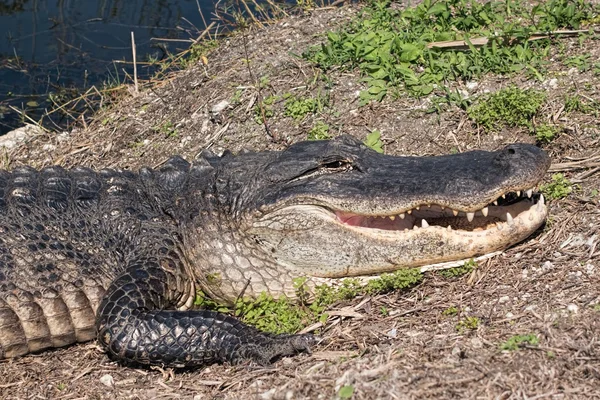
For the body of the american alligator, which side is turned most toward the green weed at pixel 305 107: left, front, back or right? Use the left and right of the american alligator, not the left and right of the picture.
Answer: left

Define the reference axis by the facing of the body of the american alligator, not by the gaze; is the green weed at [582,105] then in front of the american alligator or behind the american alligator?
in front

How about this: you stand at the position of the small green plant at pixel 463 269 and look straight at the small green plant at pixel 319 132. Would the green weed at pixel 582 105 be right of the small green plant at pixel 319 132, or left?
right

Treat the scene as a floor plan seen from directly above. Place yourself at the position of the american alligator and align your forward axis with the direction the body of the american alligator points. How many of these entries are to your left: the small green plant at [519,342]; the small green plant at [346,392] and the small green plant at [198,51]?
1

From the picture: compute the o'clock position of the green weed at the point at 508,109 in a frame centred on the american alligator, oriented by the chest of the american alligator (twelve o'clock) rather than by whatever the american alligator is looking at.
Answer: The green weed is roughly at 11 o'clock from the american alligator.

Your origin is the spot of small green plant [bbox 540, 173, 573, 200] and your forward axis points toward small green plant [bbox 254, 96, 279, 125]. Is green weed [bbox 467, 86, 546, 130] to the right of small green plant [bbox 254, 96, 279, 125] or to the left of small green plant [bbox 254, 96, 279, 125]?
right

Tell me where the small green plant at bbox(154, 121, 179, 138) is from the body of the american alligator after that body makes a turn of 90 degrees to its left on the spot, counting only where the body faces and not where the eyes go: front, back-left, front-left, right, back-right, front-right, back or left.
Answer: front

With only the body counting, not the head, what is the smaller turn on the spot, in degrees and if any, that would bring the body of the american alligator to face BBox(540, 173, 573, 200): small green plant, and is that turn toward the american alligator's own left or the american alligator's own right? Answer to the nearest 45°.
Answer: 0° — it already faces it

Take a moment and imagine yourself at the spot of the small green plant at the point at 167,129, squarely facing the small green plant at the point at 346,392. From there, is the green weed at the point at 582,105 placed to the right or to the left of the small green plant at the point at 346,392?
left

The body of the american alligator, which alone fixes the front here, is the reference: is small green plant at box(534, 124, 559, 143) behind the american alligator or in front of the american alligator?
in front

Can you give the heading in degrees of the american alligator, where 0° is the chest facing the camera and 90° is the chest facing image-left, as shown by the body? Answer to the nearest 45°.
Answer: approximately 270°

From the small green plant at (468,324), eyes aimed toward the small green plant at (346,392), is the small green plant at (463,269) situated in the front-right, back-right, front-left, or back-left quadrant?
back-right

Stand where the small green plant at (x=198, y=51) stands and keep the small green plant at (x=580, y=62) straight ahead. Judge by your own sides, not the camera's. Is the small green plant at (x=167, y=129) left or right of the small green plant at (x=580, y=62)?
right

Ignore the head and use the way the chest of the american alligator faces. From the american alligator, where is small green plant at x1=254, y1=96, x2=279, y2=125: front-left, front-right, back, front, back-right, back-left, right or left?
left
